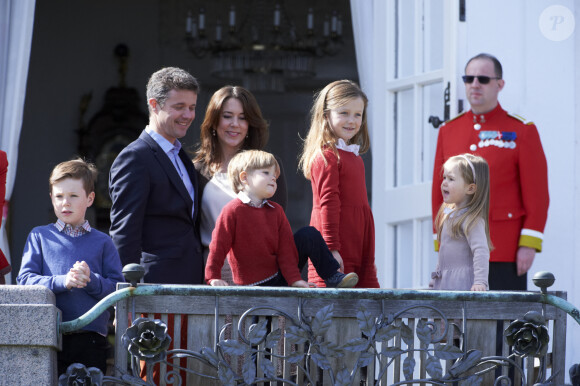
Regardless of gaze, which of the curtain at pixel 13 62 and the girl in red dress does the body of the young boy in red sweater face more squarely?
the girl in red dress

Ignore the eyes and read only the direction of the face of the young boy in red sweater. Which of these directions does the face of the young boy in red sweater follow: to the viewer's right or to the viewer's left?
to the viewer's right

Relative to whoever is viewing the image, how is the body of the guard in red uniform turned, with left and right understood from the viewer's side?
facing the viewer and to the left of the viewer

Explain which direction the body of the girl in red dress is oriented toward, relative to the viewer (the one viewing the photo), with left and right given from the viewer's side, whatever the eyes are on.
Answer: facing the viewer and to the right of the viewer

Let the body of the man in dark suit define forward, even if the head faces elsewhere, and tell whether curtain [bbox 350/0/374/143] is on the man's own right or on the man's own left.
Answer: on the man's own left

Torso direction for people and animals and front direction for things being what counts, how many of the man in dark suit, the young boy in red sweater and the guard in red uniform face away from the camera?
0

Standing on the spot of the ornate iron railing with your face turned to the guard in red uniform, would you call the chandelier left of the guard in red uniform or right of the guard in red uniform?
left

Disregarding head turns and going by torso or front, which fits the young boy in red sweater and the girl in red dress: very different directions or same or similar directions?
same or similar directions

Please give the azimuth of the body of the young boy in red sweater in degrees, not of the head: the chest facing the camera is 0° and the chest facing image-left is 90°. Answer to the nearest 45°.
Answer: approximately 315°

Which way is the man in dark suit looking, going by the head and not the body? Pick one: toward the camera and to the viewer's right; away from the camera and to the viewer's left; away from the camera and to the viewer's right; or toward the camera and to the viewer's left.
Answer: toward the camera and to the viewer's right

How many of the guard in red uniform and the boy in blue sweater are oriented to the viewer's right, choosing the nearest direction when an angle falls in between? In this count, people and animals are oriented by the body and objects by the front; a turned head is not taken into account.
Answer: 0

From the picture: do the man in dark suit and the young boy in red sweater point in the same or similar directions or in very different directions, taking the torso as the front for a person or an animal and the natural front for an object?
same or similar directions

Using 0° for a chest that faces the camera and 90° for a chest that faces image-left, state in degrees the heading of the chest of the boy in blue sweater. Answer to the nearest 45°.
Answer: approximately 0°

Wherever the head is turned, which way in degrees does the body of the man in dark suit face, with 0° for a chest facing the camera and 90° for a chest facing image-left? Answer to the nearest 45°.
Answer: approximately 315°
